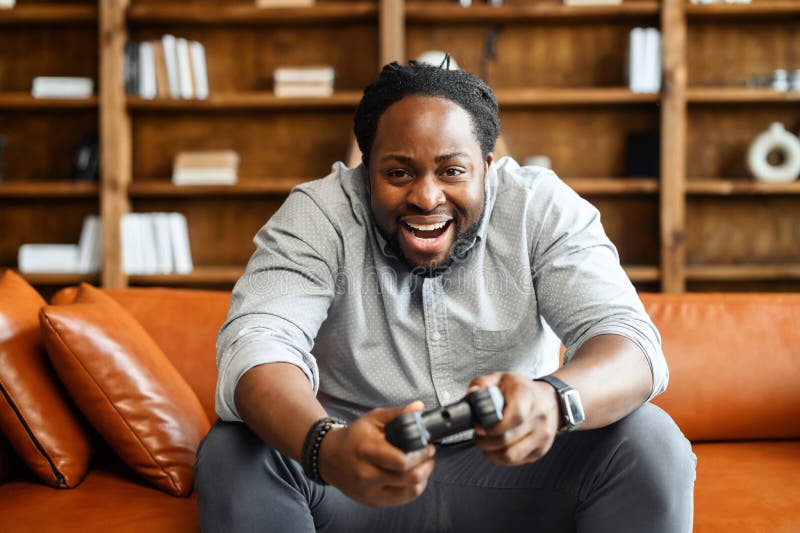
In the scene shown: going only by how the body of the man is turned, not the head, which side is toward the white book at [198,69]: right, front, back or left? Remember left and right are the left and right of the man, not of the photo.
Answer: back

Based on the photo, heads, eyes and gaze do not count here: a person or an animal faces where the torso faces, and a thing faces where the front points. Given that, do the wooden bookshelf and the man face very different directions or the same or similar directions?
same or similar directions

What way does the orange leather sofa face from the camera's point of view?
toward the camera

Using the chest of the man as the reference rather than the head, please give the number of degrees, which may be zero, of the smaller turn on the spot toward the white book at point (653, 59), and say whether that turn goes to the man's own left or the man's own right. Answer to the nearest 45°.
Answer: approximately 180°

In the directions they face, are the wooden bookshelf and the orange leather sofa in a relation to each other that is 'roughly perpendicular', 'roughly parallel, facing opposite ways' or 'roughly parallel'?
roughly parallel

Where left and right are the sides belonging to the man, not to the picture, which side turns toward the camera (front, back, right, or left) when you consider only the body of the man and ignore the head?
front

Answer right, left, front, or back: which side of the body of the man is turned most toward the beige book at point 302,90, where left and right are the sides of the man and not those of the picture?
back

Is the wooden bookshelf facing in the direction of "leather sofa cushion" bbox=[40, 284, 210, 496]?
yes

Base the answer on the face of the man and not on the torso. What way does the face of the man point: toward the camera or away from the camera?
toward the camera

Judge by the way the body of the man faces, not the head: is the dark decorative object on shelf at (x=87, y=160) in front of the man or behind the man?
behind

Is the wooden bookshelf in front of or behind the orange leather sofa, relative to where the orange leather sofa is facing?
behind

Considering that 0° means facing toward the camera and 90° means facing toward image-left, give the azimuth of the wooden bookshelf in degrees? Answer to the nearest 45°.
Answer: approximately 0°

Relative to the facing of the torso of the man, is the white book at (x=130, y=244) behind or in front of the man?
behind

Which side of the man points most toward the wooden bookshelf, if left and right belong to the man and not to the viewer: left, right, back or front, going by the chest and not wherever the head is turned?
back
